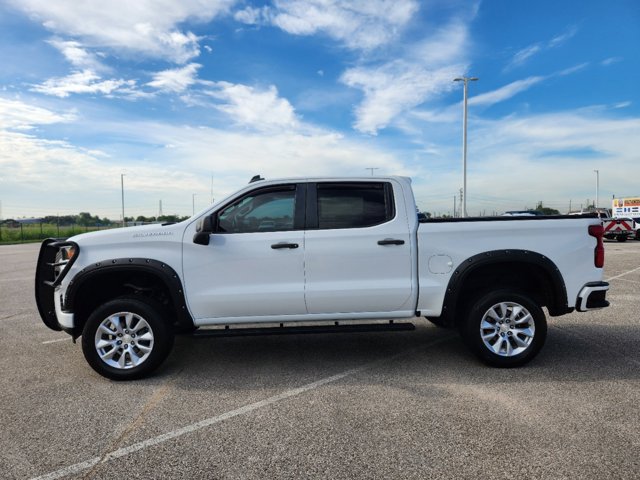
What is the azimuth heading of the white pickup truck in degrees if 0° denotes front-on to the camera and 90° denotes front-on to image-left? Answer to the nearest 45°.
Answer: approximately 90°
